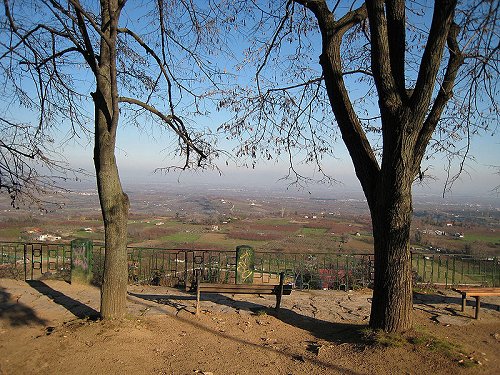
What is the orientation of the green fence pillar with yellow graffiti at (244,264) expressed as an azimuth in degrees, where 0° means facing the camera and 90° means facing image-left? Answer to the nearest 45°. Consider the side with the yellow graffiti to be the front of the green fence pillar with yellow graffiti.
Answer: approximately 0°
